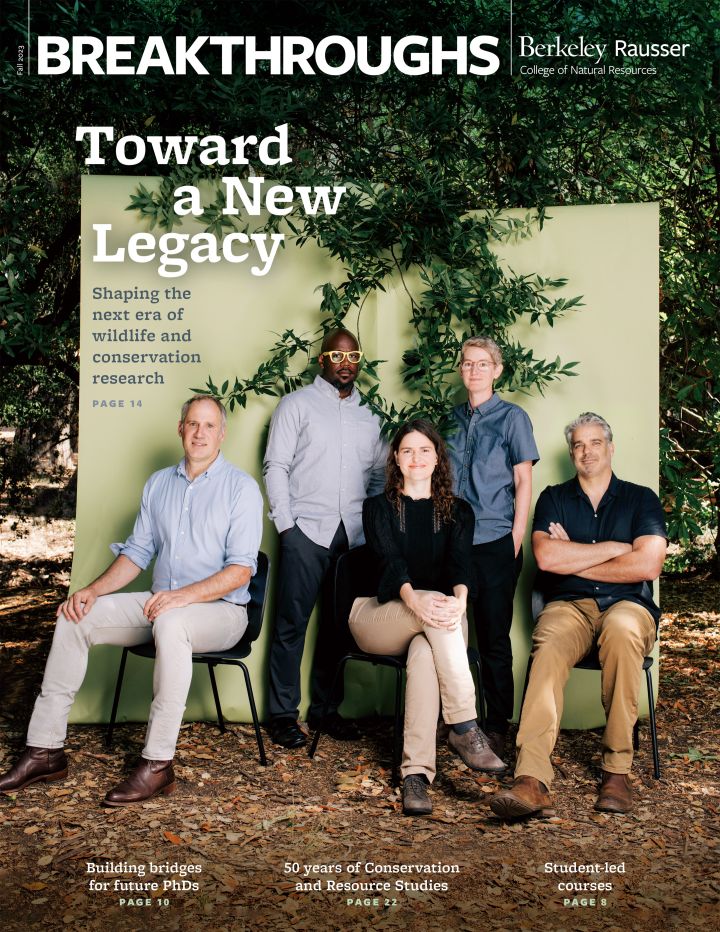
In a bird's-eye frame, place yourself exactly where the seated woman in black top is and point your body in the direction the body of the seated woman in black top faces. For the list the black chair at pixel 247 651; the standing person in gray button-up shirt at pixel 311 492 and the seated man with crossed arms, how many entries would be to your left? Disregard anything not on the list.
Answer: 1

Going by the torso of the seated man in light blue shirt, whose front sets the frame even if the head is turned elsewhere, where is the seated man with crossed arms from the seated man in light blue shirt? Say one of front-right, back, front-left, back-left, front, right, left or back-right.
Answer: back-left

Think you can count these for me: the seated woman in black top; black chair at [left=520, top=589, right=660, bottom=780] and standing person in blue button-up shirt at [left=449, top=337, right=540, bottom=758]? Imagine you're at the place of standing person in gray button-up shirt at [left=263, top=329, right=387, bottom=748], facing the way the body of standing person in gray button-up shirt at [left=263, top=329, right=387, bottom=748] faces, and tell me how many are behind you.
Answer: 0

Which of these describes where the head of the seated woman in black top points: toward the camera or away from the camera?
toward the camera

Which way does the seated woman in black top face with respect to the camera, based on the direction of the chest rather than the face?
toward the camera

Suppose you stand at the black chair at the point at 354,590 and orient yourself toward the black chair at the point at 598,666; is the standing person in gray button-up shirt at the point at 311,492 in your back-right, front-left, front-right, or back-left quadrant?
back-left

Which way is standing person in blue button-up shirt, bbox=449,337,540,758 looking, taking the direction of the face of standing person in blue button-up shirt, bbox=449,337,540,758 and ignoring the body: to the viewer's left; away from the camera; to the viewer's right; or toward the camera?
toward the camera

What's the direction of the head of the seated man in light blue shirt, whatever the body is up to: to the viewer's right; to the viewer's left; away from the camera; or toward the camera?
toward the camera

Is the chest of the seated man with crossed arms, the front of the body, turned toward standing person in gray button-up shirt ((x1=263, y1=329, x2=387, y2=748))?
no

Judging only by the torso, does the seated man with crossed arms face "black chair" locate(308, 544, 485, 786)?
no

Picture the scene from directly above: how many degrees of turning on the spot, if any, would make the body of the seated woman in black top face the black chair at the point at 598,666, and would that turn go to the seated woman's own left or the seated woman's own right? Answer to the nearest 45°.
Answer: approximately 90° to the seated woman's own left

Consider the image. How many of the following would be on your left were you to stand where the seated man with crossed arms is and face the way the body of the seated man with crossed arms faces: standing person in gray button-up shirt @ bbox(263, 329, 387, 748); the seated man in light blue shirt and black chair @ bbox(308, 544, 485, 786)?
0

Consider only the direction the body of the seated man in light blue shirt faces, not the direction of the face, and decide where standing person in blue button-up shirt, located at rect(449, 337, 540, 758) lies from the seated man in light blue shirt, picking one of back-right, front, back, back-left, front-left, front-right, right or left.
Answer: back-left

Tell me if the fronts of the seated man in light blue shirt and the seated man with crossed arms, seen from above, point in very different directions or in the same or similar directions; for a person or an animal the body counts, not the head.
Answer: same or similar directions

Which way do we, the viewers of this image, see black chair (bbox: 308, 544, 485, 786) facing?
facing the viewer and to the right of the viewer

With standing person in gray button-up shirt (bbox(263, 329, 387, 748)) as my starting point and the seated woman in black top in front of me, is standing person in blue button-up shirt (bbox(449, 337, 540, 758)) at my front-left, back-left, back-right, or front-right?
front-left

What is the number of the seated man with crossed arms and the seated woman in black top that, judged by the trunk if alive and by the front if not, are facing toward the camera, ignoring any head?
2

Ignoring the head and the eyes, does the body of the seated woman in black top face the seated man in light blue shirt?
no

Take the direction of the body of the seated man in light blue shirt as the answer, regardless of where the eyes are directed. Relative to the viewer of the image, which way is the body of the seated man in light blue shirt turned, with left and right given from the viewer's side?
facing the viewer and to the left of the viewer

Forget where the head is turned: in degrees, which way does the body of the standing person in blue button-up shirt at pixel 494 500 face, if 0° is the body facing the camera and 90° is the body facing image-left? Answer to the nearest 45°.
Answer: approximately 45°

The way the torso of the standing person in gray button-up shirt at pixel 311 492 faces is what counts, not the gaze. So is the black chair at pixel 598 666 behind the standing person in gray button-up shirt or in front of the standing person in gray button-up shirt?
in front

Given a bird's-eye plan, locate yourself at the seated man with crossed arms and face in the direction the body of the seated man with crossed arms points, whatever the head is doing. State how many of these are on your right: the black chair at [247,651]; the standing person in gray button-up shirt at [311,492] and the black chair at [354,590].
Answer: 3
